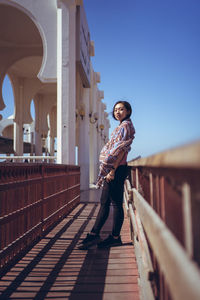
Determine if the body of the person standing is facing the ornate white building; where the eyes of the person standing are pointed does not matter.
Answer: no

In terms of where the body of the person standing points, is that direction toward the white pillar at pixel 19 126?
no

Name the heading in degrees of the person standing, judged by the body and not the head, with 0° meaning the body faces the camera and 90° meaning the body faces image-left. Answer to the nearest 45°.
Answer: approximately 90°

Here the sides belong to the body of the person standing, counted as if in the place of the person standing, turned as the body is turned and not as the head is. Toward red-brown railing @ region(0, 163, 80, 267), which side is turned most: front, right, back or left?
front

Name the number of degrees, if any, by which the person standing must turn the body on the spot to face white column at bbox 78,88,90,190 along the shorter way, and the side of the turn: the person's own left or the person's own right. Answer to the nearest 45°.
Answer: approximately 90° to the person's own right

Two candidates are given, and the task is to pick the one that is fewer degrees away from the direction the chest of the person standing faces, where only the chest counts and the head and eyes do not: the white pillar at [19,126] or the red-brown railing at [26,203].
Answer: the red-brown railing

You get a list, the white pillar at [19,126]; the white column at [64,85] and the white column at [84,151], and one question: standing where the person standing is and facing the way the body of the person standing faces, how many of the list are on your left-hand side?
0

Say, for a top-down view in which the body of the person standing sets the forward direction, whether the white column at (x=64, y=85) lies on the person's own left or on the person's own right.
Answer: on the person's own right
